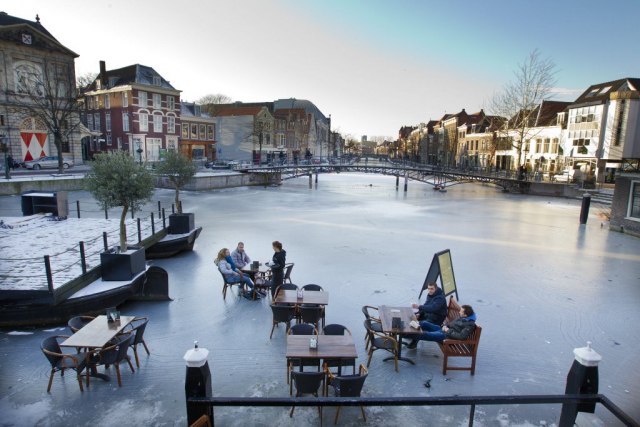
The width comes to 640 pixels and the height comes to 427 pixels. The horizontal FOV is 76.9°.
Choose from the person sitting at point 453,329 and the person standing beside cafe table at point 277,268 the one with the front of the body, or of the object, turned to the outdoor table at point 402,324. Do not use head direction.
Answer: the person sitting

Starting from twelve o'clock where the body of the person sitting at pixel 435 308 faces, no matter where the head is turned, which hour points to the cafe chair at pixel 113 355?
The cafe chair is roughly at 11 o'clock from the person sitting.

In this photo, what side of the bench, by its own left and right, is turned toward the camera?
left

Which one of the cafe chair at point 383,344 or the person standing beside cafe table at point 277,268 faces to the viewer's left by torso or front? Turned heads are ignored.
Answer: the person standing beside cafe table

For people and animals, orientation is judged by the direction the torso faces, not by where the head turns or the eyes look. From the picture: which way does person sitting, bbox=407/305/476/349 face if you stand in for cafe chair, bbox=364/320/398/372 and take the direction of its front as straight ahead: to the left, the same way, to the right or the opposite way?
the opposite way

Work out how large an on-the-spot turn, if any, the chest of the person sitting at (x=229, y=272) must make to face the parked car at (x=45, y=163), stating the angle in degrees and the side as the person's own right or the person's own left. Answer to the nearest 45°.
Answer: approximately 135° to the person's own left

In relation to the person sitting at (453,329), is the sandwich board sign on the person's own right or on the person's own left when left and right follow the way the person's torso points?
on the person's own right

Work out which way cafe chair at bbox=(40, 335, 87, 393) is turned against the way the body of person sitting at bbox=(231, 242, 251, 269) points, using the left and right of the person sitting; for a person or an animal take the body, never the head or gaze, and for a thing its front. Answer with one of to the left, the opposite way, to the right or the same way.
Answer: to the left

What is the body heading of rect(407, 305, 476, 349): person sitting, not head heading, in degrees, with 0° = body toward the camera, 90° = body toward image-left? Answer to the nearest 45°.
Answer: approximately 90°

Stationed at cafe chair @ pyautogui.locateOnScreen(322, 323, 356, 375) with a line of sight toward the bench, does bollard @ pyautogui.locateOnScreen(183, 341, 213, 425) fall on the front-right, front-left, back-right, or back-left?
back-right

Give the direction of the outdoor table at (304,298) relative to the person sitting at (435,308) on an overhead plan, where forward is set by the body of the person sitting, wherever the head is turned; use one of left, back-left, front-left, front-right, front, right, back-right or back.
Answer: front

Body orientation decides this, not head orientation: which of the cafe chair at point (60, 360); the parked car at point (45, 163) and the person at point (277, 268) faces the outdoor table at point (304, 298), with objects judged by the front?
the cafe chair

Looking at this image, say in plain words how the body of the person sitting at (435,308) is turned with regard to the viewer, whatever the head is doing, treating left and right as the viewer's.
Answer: facing to the left of the viewer

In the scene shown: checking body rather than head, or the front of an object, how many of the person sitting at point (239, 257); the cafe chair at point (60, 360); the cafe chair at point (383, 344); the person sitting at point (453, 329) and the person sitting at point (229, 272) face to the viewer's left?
1

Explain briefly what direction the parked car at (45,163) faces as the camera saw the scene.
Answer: facing to the left of the viewer

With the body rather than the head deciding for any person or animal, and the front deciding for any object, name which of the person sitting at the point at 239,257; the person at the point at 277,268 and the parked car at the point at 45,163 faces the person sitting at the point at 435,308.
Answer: the person sitting at the point at 239,257

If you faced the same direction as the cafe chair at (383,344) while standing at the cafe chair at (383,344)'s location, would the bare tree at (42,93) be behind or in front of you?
behind

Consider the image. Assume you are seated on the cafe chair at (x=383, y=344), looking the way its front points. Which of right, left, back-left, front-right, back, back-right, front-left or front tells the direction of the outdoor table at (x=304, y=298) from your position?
back-left

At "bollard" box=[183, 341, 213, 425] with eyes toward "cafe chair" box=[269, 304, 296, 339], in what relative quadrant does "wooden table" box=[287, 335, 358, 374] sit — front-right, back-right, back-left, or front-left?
front-right

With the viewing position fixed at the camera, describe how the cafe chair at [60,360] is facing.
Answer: facing to the right of the viewer

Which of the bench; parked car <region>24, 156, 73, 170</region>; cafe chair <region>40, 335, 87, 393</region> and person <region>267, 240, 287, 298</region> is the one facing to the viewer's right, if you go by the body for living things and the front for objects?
the cafe chair
